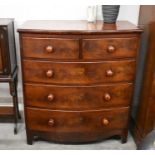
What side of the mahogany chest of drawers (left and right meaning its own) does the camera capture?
front
